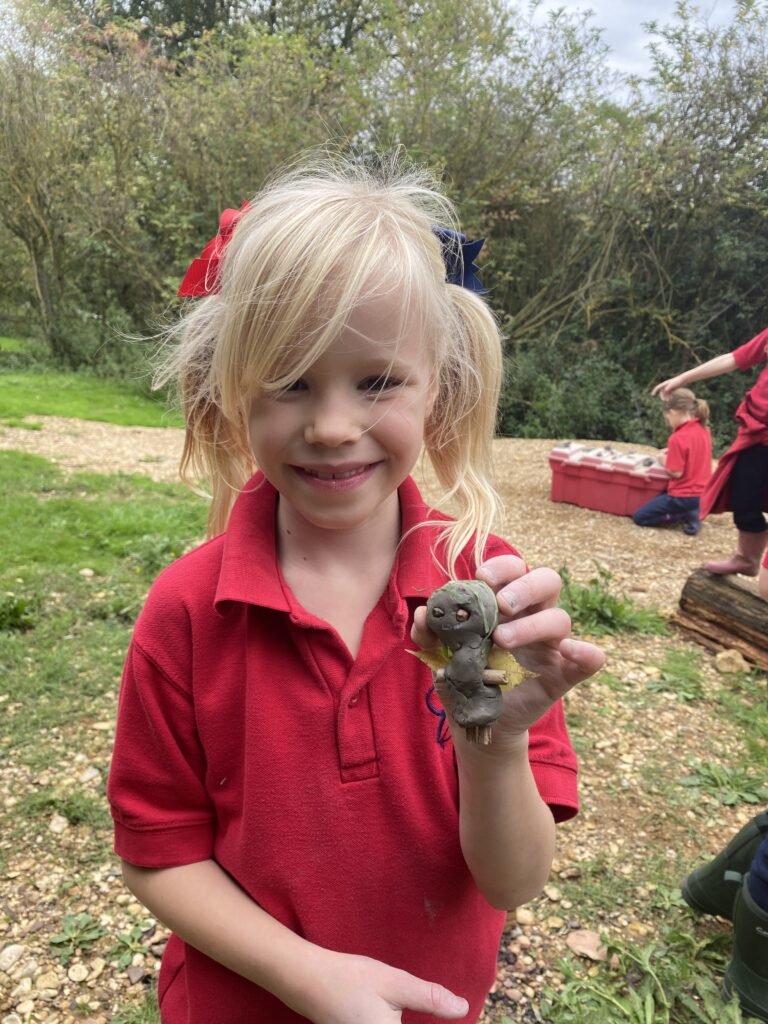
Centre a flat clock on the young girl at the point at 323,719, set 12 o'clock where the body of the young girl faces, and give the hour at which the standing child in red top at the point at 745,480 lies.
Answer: The standing child in red top is roughly at 7 o'clock from the young girl.

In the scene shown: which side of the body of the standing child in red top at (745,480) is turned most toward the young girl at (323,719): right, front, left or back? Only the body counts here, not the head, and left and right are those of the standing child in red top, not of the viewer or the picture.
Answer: left

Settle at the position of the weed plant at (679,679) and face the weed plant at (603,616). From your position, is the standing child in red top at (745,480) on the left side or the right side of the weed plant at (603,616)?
right

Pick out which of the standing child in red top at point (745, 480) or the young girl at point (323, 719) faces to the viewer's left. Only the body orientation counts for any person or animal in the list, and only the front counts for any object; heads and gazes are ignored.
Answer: the standing child in red top

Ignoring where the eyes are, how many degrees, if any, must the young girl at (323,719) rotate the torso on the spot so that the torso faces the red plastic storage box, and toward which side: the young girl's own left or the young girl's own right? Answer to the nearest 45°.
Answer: approximately 180°

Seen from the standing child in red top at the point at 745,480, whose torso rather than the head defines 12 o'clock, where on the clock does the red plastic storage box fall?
The red plastic storage box is roughly at 2 o'clock from the standing child in red top.

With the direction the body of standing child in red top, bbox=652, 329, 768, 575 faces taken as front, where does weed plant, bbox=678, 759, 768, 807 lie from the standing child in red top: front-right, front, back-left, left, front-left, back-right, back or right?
left

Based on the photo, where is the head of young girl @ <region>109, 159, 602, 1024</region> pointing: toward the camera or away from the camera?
toward the camera

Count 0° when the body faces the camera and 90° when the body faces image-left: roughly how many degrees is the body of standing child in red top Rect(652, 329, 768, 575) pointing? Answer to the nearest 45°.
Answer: approximately 90°

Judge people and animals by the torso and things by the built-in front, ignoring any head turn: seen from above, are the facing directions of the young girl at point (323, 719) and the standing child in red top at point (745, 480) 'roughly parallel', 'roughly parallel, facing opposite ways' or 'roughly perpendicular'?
roughly perpendicular

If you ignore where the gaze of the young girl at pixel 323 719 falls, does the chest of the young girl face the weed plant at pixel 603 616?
no

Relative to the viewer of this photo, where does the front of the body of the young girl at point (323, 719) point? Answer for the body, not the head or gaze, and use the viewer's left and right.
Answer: facing the viewer
